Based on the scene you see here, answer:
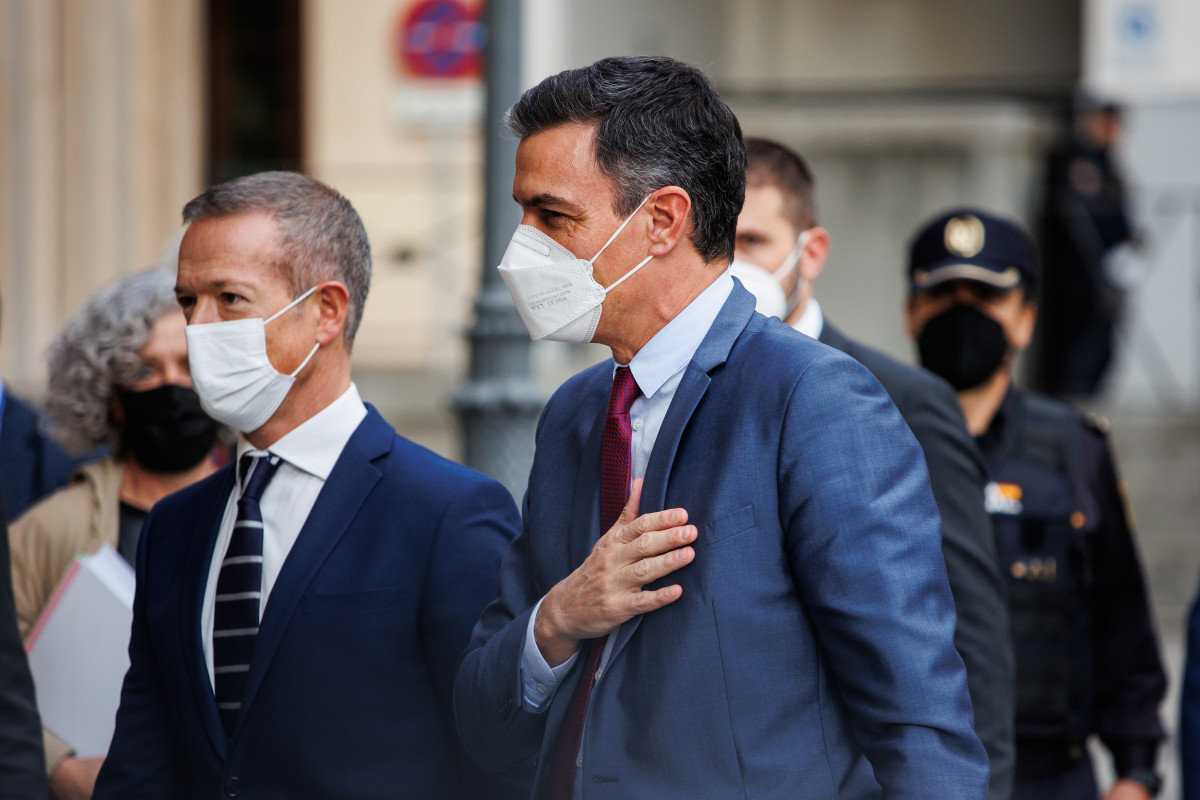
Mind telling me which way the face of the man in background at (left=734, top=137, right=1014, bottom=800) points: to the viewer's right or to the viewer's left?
to the viewer's left

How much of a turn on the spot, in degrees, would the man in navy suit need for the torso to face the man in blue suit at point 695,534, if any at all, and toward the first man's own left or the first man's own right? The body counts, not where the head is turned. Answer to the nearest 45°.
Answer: approximately 90° to the first man's own left

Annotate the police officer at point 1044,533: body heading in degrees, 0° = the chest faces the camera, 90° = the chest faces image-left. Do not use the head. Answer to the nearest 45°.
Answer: approximately 0°

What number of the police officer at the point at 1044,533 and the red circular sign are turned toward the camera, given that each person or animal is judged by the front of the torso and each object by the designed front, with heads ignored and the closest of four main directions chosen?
2

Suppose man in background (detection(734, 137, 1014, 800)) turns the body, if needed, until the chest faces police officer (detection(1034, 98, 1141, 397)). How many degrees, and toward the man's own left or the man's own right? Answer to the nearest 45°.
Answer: approximately 135° to the man's own right

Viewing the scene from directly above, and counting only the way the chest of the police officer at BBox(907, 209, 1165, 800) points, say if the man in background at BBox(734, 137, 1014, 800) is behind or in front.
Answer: in front

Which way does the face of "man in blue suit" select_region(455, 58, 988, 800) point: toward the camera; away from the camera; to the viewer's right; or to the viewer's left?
to the viewer's left

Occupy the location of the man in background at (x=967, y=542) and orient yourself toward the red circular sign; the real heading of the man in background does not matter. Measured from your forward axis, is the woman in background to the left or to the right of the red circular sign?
left

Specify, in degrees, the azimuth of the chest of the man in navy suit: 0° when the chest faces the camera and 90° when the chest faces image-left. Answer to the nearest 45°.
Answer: approximately 45°

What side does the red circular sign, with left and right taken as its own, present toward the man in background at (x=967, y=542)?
front

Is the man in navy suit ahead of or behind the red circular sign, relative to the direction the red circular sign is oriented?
ahead
